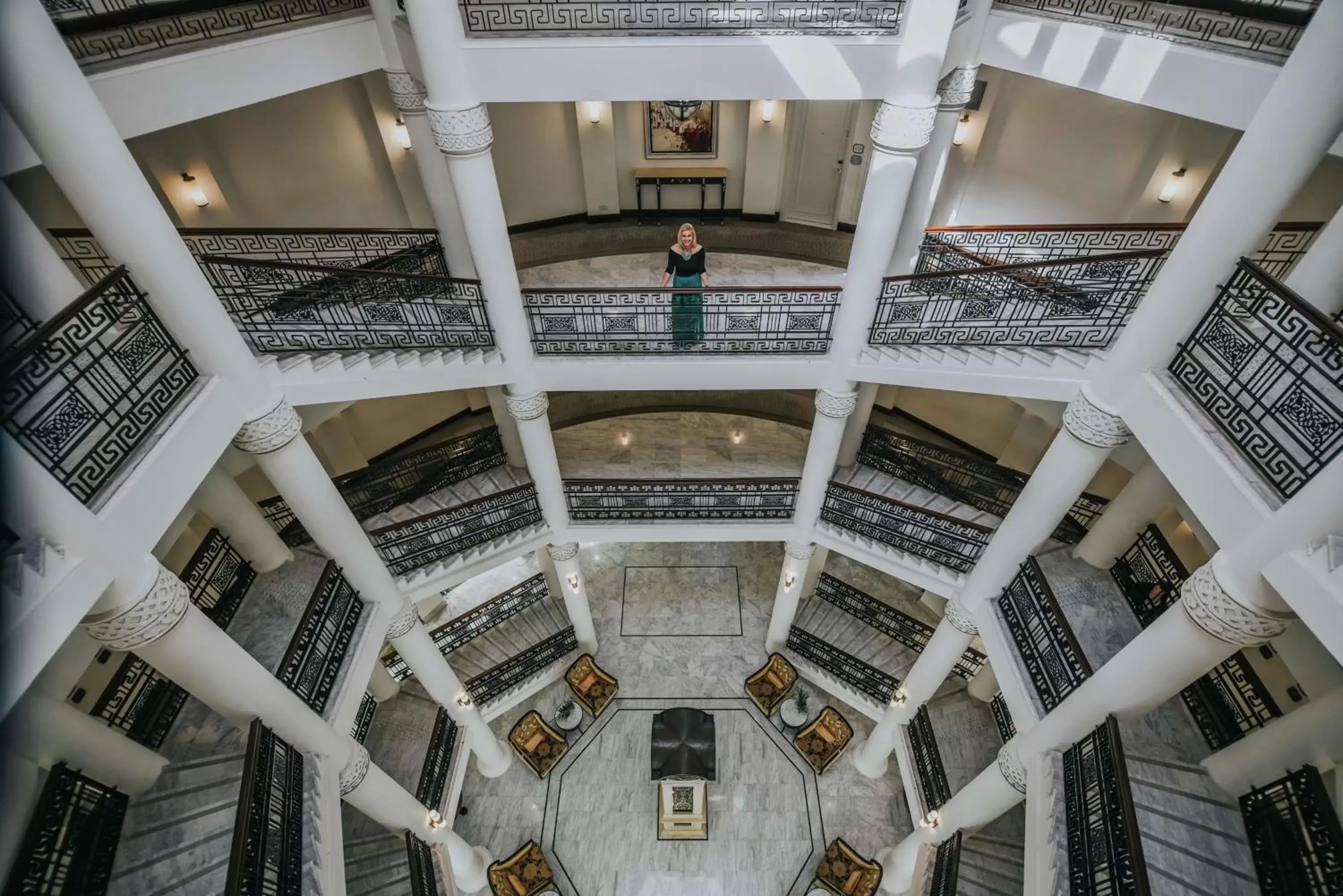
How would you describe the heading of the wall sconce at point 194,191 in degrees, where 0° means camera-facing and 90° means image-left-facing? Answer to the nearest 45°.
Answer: approximately 315°

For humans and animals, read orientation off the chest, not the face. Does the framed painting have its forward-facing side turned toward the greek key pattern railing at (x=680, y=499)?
yes

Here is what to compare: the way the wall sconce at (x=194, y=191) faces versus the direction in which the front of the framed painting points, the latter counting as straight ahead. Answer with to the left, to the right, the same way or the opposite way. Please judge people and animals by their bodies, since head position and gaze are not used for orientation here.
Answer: to the left

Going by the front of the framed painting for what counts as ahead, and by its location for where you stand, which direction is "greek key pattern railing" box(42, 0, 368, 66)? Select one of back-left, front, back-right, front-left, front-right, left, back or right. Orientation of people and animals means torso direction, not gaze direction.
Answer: front-right

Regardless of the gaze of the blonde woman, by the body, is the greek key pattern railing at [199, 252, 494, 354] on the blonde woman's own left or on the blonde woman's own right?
on the blonde woman's own right

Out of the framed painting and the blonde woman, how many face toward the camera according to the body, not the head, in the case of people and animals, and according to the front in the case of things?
2

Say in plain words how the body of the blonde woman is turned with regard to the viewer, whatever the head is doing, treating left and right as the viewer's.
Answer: facing the viewer

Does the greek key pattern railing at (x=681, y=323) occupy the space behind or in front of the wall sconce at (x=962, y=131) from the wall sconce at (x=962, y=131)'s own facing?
in front

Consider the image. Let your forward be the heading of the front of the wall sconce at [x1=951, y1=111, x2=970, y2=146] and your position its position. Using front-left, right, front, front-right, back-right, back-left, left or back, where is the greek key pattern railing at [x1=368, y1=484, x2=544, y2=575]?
front

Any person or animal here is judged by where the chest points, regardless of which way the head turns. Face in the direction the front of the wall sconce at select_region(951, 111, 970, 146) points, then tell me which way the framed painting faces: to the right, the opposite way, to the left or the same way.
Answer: to the left

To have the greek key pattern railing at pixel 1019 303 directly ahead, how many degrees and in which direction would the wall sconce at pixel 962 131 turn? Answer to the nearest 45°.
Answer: approximately 45° to its left

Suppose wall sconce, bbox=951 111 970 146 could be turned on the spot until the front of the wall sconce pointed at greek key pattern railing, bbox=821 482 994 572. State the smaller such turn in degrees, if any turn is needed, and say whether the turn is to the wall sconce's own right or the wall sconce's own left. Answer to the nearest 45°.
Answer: approximately 45° to the wall sconce's own left

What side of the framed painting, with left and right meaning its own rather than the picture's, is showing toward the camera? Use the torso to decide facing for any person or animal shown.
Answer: front
